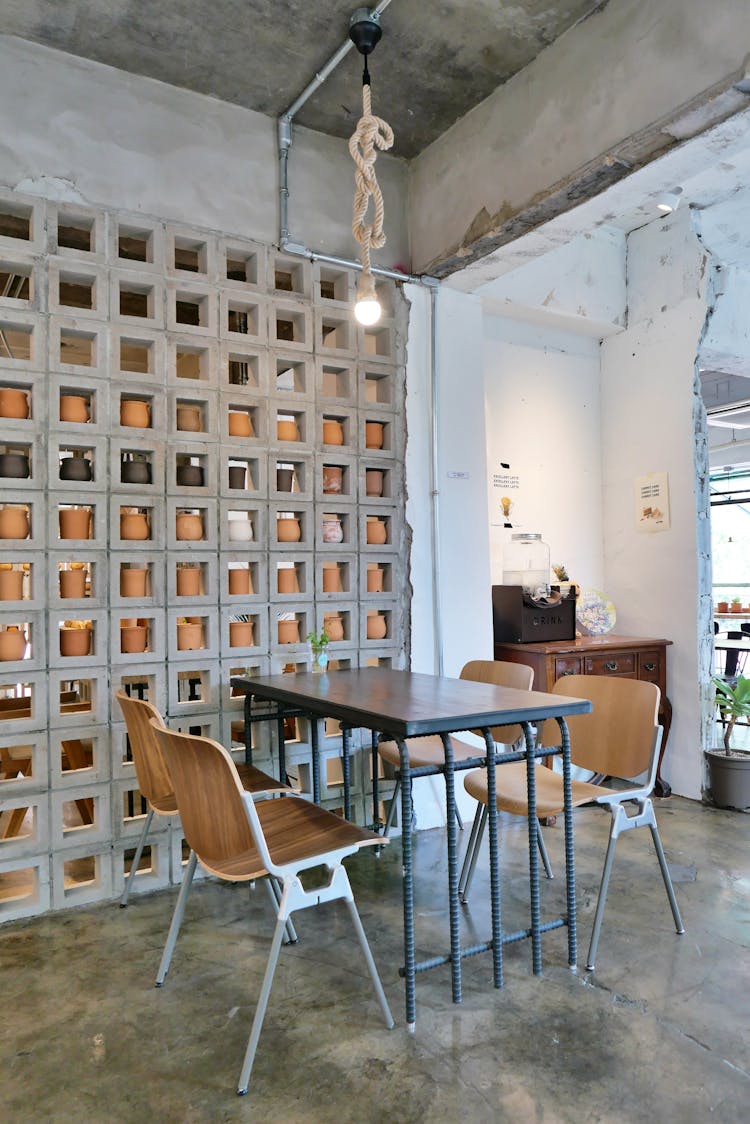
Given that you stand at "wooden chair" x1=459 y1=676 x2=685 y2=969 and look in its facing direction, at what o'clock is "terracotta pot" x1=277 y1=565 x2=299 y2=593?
The terracotta pot is roughly at 2 o'clock from the wooden chair.

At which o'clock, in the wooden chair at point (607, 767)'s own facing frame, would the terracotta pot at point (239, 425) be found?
The terracotta pot is roughly at 2 o'clock from the wooden chair.

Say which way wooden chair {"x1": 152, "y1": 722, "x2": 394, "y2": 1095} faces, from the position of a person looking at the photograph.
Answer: facing away from the viewer and to the right of the viewer

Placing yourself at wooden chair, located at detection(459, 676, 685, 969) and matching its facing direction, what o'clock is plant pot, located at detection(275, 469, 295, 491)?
The plant pot is roughly at 2 o'clock from the wooden chair.

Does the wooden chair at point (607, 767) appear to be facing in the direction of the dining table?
yes

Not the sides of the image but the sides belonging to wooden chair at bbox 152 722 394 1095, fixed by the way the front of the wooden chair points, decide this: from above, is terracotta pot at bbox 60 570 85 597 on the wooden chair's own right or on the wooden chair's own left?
on the wooden chair's own left

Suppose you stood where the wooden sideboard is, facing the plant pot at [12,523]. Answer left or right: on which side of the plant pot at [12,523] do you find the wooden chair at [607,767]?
left

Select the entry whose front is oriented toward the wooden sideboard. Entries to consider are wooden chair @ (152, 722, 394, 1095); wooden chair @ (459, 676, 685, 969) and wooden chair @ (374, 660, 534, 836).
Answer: wooden chair @ (152, 722, 394, 1095)

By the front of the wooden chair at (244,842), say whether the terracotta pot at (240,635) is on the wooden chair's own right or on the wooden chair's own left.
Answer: on the wooden chair's own left
